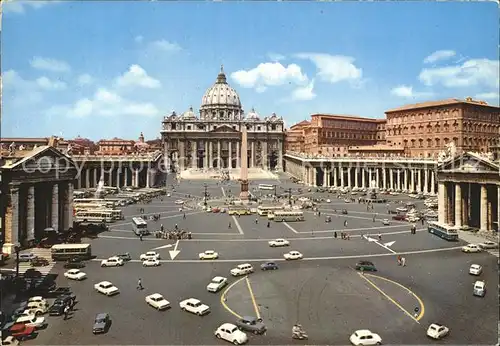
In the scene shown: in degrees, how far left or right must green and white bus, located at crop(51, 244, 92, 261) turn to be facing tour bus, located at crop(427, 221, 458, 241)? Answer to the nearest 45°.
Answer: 0° — it already faces it

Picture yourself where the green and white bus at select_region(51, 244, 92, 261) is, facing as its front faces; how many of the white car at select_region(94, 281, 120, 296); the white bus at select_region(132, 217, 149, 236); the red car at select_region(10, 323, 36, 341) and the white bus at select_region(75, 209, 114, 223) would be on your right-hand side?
2

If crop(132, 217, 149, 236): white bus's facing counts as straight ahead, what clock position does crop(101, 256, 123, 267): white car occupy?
The white car is roughly at 2 o'clock from the white bus.

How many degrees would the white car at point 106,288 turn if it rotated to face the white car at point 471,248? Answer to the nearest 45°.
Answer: approximately 45° to its left

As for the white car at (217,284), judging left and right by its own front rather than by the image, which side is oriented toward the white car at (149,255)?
right
